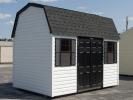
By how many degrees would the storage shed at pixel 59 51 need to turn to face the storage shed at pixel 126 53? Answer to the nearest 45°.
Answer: approximately 90° to its left

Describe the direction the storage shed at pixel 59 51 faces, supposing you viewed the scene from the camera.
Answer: facing the viewer and to the right of the viewer
